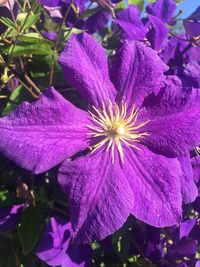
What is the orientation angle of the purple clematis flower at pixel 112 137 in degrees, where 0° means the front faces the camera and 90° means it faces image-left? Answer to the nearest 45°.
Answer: approximately 0°
